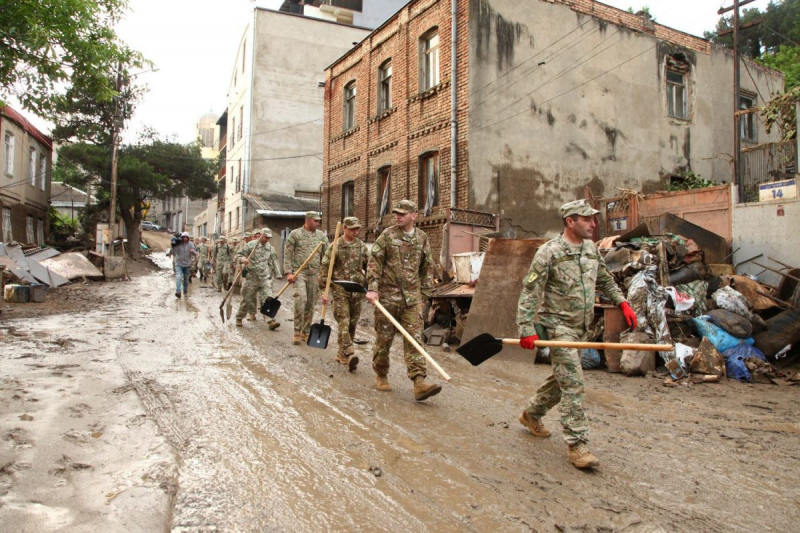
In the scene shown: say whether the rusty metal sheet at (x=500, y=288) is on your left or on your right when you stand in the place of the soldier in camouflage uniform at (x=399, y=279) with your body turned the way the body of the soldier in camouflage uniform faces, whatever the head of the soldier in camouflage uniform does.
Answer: on your left

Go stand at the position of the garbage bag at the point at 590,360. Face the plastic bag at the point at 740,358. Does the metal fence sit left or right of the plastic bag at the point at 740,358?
left

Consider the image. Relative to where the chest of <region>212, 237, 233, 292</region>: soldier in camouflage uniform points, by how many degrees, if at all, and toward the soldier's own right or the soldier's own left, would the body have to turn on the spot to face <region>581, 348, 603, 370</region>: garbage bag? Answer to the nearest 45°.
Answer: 0° — they already face it

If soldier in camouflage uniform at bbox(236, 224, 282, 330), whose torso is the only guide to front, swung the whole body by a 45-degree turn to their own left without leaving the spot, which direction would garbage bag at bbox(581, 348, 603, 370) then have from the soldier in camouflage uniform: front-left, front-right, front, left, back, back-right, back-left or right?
front-right

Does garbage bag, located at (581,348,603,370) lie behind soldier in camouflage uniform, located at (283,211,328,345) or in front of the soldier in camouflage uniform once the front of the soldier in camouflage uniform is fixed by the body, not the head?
in front

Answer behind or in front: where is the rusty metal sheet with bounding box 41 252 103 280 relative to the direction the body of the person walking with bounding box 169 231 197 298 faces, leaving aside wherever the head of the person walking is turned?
behind

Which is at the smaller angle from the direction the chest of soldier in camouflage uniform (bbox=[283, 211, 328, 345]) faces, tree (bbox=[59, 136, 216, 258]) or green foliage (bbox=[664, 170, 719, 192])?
the green foliage

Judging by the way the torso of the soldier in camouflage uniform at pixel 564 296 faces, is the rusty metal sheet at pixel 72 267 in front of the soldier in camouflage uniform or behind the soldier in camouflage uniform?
behind

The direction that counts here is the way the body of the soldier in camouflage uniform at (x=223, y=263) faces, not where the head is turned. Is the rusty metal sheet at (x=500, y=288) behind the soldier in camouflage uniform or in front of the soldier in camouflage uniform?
in front

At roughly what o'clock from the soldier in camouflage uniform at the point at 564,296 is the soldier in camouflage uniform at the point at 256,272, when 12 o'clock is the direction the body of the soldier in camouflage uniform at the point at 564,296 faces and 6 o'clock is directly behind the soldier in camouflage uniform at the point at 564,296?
the soldier in camouflage uniform at the point at 256,272 is roughly at 6 o'clock from the soldier in camouflage uniform at the point at 564,296.

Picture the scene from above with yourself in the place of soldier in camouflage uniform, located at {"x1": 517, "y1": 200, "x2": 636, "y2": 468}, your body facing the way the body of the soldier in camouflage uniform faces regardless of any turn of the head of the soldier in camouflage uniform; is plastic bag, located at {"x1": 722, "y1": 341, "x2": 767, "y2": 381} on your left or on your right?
on your left

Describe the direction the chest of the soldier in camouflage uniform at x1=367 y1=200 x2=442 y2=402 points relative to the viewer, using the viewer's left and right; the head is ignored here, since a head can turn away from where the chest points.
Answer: facing the viewer and to the right of the viewer

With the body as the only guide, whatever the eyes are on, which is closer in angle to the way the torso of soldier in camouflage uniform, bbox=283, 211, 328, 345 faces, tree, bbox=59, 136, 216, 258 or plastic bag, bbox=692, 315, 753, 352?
the plastic bag

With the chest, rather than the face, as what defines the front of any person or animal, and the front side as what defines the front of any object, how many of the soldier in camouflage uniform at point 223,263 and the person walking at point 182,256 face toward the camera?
2

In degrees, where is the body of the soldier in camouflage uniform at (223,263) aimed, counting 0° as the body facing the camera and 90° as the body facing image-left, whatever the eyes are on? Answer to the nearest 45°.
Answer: approximately 0°
